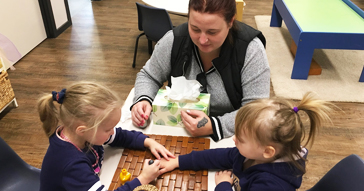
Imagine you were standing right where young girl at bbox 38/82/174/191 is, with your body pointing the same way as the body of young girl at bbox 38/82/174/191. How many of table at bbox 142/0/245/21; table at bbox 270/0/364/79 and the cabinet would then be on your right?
0

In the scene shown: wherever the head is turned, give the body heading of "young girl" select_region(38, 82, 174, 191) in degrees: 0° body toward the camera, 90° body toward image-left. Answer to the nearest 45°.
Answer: approximately 270°

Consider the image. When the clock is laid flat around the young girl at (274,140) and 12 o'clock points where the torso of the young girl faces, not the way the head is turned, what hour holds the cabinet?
The cabinet is roughly at 1 o'clock from the young girl.

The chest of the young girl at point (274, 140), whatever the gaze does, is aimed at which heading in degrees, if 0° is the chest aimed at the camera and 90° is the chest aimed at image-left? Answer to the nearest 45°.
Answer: approximately 90°

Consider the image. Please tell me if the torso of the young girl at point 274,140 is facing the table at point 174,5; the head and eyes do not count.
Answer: no

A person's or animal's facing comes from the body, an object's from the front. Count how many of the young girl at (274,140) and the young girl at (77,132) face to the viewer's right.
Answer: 1

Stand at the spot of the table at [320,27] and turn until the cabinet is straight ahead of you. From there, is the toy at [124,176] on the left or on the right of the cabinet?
left
